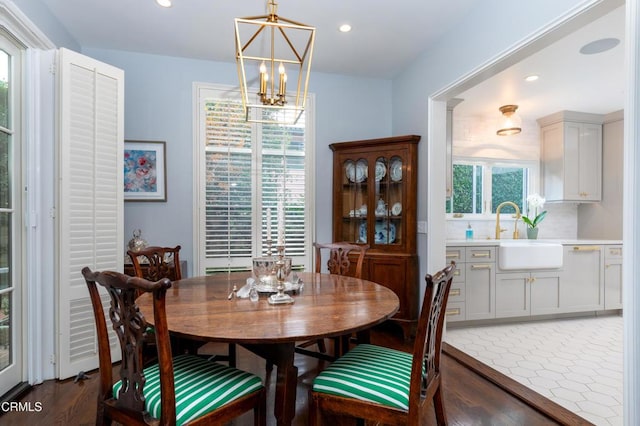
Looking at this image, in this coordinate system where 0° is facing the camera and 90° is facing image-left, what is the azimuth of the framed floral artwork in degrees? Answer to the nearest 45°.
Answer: approximately 0°

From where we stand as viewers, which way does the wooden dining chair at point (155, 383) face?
facing away from the viewer and to the right of the viewer

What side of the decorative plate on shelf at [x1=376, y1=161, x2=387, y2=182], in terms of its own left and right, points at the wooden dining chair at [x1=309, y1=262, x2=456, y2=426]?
front

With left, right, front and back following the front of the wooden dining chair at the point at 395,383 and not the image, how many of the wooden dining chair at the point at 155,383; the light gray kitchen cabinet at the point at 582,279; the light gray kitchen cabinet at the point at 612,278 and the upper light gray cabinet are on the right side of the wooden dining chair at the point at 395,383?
3

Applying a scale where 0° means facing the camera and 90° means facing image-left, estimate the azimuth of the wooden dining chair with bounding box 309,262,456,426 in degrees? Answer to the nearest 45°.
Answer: approximately 135°

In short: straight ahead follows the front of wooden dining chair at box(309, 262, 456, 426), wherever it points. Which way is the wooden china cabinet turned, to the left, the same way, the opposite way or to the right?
to the left

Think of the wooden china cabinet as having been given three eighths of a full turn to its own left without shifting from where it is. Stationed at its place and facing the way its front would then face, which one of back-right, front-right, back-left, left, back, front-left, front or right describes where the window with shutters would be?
back

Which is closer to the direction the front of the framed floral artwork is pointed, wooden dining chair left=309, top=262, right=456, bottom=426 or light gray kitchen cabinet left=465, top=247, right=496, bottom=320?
the wooden dining chair

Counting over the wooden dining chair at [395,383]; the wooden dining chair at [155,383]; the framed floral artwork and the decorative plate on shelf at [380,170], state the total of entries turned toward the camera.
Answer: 2

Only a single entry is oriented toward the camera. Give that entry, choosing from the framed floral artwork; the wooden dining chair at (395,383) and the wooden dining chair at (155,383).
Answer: the framed floral artwork

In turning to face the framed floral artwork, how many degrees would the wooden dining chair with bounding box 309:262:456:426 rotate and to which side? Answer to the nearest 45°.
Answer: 0° — it already faces it

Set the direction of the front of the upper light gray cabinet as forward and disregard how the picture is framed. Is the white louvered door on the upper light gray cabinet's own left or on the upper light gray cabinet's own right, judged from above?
on the upper light gray cabinet's own right

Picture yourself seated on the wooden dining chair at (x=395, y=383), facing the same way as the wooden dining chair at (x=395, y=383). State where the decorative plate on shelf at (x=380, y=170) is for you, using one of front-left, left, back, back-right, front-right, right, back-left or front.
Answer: front-right

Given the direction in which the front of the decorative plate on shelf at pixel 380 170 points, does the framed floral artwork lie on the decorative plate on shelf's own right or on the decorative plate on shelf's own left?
on the decorative plate on shelf's own right

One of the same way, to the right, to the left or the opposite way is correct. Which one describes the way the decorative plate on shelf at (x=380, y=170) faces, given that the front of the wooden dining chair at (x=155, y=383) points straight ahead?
the opposite way

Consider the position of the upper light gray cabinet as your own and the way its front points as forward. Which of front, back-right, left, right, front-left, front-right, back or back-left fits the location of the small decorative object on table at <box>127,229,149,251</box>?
right

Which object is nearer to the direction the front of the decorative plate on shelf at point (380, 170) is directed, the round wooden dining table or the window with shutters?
the round wooden dining table
